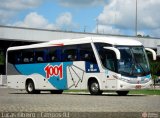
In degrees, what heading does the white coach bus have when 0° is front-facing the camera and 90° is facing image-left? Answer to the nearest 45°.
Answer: approximately 315°
